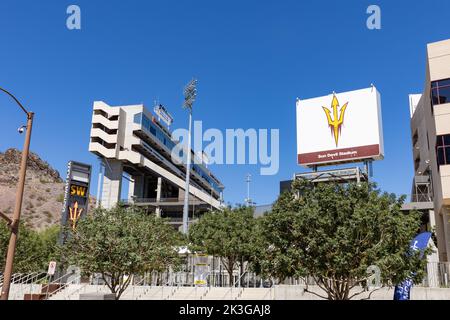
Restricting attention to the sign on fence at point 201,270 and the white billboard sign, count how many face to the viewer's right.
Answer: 0

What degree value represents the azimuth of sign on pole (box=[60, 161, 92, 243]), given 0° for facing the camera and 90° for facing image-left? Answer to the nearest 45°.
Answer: approximately 315°

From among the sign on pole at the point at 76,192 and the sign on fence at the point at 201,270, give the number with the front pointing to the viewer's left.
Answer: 0

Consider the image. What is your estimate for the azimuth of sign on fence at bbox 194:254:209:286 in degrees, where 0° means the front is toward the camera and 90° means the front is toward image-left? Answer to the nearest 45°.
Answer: approximately 0°

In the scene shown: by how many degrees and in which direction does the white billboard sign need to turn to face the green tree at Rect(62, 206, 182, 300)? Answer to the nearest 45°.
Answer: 0° — it already faces it

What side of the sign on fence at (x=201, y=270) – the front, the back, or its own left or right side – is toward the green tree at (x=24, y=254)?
right

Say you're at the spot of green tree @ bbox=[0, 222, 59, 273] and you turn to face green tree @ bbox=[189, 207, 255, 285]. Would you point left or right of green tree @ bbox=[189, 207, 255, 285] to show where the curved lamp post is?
right

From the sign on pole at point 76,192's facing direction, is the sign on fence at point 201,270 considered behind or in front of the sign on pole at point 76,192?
in front

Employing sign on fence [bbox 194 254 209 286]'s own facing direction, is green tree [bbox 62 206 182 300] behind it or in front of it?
in front

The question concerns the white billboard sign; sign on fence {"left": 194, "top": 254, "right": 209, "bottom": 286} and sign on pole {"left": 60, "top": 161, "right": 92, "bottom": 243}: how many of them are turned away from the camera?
0

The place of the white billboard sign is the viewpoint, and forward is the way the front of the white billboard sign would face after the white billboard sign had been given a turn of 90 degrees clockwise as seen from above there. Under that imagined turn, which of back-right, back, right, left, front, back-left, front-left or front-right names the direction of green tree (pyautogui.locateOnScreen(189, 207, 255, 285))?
left

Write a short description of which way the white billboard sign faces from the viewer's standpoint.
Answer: facing the viewer and to the left of the viewer
